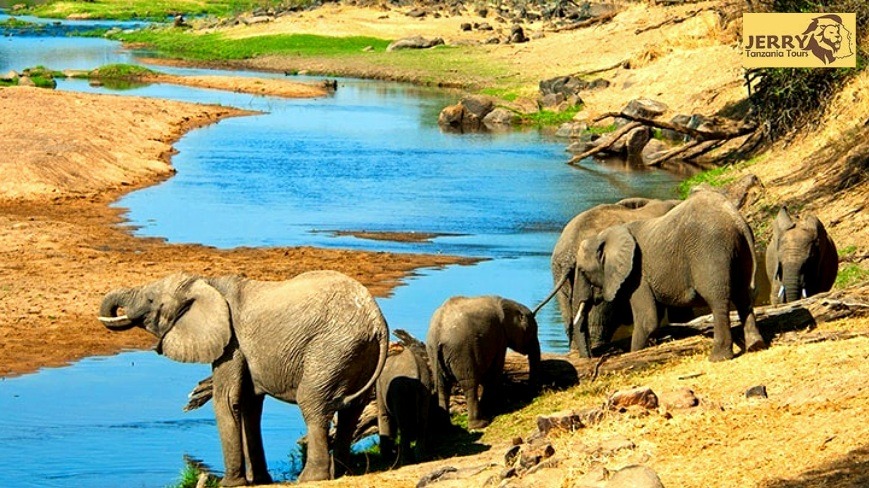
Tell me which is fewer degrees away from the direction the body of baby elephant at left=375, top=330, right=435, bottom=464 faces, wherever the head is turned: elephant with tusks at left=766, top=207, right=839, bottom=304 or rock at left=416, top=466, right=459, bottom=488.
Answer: the elephant with tusks

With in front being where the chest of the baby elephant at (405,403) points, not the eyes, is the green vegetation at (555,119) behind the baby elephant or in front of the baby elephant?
in front

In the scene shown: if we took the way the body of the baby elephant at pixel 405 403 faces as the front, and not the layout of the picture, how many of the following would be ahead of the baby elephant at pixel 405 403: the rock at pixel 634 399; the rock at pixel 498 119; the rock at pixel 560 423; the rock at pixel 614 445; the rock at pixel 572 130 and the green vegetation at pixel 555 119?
3

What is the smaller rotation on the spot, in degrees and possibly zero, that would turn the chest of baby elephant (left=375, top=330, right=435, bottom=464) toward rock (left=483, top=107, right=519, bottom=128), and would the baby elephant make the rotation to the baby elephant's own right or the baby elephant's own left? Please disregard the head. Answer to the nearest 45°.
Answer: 0° — it already faces it

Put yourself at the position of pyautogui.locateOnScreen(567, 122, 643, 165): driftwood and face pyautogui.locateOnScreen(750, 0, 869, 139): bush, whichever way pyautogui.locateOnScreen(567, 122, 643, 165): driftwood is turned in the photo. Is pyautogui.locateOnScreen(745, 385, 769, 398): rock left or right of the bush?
right

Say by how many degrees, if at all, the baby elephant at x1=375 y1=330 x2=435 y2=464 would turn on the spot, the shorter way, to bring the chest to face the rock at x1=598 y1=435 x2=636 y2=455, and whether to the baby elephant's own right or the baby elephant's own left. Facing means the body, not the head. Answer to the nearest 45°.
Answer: approximately 135° to the baby elephant's own right

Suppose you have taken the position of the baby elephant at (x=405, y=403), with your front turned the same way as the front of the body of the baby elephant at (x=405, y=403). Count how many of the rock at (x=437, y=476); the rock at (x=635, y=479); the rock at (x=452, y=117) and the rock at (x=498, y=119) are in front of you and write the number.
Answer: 2

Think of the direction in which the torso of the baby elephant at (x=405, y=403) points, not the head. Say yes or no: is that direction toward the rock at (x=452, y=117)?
yes

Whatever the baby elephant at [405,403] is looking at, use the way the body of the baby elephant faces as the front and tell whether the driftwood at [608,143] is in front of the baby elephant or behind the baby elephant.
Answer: in front

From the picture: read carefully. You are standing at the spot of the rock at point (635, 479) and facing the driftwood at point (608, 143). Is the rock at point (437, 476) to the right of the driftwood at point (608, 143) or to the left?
left

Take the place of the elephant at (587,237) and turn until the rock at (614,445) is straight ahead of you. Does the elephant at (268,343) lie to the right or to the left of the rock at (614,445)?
right

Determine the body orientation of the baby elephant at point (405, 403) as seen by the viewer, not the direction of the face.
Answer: away from the camera
